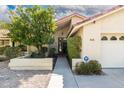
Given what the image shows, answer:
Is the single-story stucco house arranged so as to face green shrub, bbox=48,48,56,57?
no

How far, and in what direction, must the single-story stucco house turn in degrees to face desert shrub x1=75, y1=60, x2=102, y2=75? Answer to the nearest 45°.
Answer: approximately 45° to its right

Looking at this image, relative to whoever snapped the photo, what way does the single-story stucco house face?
facing the viewer

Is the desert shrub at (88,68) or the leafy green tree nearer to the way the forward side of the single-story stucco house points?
the desert shrub

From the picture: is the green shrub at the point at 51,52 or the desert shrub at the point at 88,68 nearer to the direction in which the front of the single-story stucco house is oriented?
the desert shrub

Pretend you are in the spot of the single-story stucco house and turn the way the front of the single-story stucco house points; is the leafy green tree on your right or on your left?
on your right
